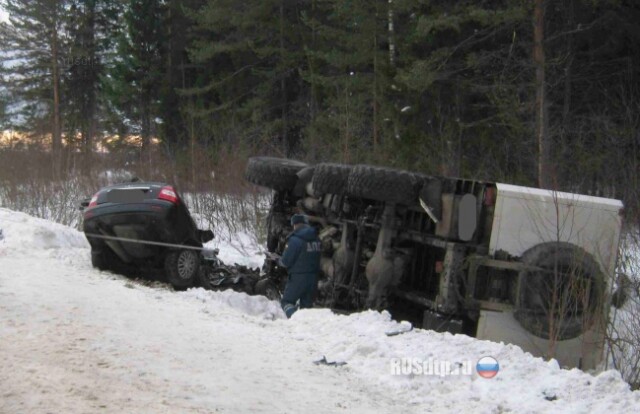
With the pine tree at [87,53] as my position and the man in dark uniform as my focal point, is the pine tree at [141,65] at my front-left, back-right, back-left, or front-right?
front-left

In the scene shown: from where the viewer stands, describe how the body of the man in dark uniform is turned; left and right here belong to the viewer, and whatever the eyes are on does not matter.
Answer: facing away from the viewer and to the left of the viewer

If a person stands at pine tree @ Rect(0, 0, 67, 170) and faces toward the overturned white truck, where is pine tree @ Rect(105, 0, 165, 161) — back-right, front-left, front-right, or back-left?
front-left

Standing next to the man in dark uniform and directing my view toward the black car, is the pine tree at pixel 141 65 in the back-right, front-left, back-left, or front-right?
front-right

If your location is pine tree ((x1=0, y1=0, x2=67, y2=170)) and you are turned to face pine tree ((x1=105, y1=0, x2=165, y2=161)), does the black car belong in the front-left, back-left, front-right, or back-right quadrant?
front-right

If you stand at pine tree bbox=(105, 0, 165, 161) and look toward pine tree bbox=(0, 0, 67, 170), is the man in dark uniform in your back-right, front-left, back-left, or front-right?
back-left

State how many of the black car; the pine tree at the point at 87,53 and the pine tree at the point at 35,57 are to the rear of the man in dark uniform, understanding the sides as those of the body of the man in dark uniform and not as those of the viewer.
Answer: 0

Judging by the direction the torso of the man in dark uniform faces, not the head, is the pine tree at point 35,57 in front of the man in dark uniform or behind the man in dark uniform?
in front

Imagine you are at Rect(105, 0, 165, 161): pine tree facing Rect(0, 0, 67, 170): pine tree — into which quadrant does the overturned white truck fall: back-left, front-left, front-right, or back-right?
back-left

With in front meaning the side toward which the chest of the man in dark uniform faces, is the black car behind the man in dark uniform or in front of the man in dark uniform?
in front

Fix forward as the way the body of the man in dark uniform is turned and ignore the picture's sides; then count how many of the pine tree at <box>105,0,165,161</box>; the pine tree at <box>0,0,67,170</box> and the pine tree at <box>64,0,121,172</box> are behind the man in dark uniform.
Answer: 0
